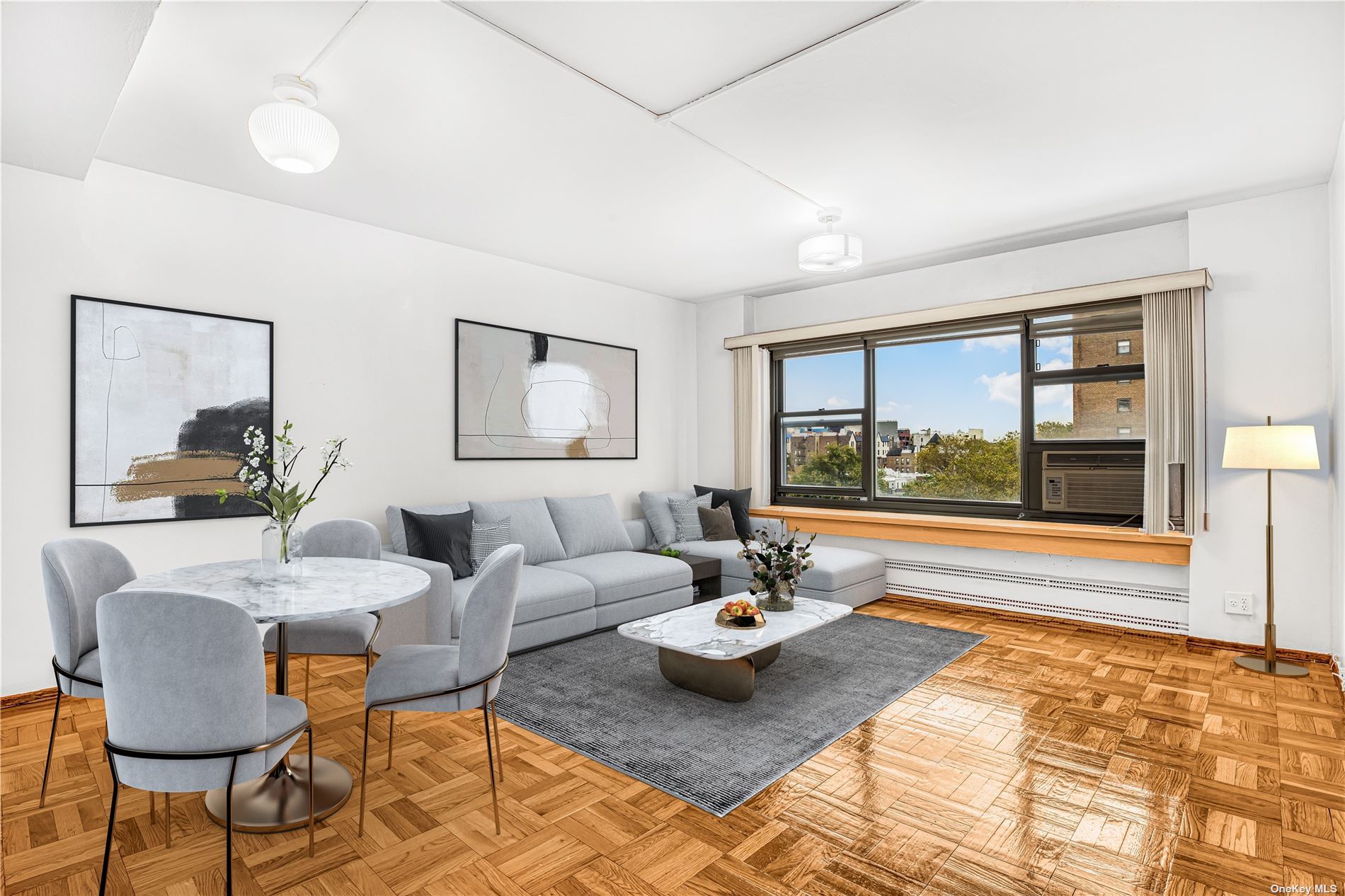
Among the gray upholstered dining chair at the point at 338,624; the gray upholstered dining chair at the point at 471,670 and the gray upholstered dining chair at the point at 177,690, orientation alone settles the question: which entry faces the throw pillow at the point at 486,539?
the gray upholstered dining chair at the point at 177,690

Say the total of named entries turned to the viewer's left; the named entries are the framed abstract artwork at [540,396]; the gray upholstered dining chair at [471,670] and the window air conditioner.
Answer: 1

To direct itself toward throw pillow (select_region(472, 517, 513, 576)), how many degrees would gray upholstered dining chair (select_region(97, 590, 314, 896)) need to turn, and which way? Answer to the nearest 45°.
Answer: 0° — it already faces it

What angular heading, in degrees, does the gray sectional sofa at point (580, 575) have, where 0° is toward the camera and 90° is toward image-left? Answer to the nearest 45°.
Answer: approximately 315°

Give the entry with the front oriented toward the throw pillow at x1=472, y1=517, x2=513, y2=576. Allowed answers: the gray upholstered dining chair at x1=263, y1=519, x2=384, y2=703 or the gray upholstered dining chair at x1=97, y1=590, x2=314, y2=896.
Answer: the gray upholstered dining chair at x1=97, y1=590, x2=314, y2=896

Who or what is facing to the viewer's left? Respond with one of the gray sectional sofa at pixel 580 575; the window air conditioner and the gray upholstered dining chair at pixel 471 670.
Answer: the gray upholstered dining chair

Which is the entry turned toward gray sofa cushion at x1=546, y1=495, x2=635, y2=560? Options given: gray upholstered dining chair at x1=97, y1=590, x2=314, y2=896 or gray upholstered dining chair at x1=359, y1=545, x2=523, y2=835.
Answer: gray upholstered dining chair at x1=97, y1=590, x2=314, y2=896

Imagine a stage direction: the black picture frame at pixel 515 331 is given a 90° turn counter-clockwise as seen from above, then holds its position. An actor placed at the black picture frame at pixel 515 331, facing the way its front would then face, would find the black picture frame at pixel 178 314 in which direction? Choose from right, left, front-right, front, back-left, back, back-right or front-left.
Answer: back

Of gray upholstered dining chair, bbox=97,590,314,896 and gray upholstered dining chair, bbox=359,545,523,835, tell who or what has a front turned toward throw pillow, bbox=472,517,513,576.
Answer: gray upholstered dining chair, bbox=97,590,314,896

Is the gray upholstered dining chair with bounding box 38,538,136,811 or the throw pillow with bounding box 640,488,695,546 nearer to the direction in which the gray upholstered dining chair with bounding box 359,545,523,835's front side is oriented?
the gray upholstered dining chair

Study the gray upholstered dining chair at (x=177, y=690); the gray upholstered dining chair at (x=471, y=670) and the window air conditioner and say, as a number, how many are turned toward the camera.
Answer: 1

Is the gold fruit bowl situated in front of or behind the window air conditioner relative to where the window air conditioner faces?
in front

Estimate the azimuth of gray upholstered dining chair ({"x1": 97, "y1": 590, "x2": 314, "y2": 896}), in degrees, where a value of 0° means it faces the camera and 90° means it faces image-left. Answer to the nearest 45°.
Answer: approximately 225°

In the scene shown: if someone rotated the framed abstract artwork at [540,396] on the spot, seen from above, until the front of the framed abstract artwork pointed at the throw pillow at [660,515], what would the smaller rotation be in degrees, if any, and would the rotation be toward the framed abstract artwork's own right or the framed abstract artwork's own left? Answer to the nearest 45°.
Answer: approximately 45° to the framed abstract artwork's own left
